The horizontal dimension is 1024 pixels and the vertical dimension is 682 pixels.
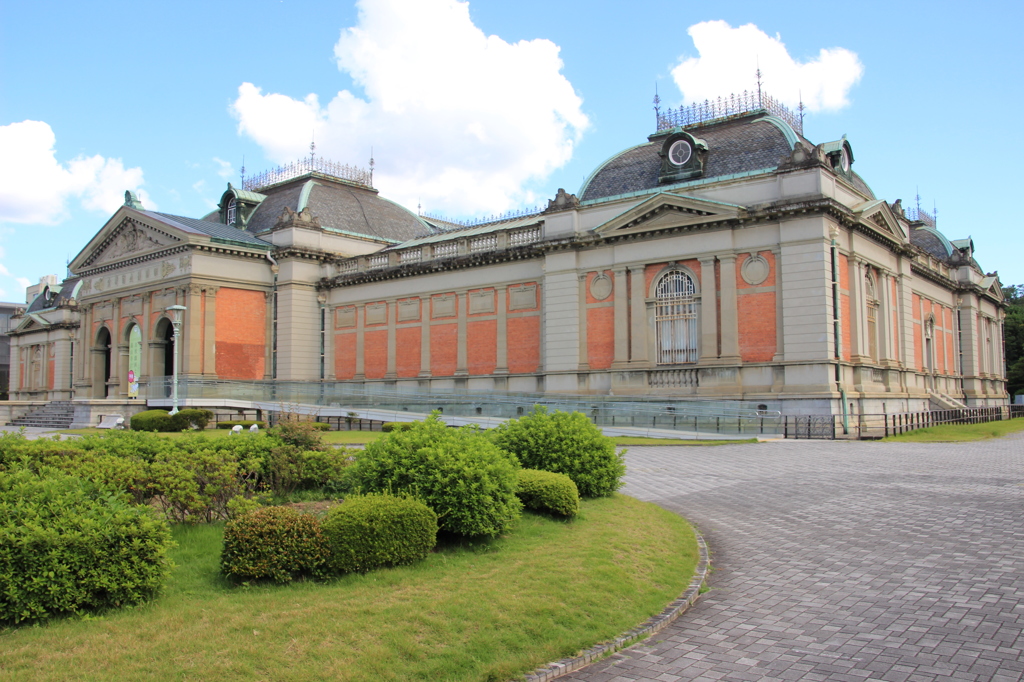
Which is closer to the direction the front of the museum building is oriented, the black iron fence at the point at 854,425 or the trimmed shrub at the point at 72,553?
the trimmed shrub

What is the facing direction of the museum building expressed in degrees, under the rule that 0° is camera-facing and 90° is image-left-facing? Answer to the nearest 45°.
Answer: approximately 45°

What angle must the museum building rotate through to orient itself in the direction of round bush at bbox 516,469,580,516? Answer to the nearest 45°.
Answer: approximately 45° to its left

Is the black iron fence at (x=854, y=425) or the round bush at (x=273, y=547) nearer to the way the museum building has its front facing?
the round bush

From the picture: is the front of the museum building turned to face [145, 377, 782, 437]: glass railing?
yes

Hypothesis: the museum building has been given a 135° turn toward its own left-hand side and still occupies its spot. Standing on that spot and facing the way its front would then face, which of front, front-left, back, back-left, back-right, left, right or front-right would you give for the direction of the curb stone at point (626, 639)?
right

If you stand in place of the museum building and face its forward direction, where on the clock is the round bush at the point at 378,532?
The round bush is roughly at 11 o'clock from the museum building.
